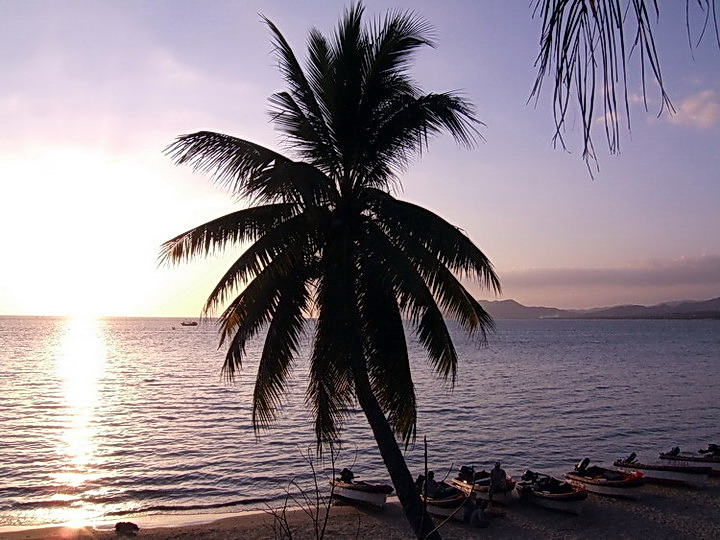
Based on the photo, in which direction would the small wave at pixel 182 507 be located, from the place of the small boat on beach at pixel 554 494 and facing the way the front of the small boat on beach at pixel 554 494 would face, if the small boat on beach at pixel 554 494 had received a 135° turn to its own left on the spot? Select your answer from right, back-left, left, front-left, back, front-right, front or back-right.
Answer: left

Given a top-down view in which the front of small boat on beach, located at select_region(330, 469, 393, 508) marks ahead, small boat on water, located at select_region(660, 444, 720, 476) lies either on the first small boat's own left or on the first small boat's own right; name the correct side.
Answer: on the first small boat's own left

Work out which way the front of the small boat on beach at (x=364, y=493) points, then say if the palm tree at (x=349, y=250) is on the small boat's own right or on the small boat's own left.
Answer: on the small boat's own right

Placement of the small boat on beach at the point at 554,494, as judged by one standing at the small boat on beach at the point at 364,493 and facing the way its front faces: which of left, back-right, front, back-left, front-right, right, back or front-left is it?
front-left

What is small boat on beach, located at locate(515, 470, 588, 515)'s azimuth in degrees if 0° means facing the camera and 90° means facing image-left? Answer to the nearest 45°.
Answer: approximately 315°

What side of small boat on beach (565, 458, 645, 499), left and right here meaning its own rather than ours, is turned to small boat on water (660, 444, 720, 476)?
left

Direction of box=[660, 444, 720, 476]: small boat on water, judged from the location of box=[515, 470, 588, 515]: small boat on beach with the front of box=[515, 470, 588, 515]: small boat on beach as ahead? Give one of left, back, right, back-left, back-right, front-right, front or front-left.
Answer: left

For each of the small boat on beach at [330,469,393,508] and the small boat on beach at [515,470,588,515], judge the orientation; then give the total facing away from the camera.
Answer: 0

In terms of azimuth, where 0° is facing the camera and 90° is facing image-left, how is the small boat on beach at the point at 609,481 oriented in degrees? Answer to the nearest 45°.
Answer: approximately 315°

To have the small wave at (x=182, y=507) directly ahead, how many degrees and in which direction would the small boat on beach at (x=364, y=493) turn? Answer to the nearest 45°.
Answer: approximately 180°

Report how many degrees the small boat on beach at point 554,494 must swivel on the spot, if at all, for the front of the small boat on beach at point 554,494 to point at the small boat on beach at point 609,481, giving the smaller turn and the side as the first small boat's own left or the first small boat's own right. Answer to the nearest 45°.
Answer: approximately 90° to the first small boat's own left

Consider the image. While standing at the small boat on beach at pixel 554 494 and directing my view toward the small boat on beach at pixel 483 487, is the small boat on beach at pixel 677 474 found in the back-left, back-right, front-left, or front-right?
back-right
